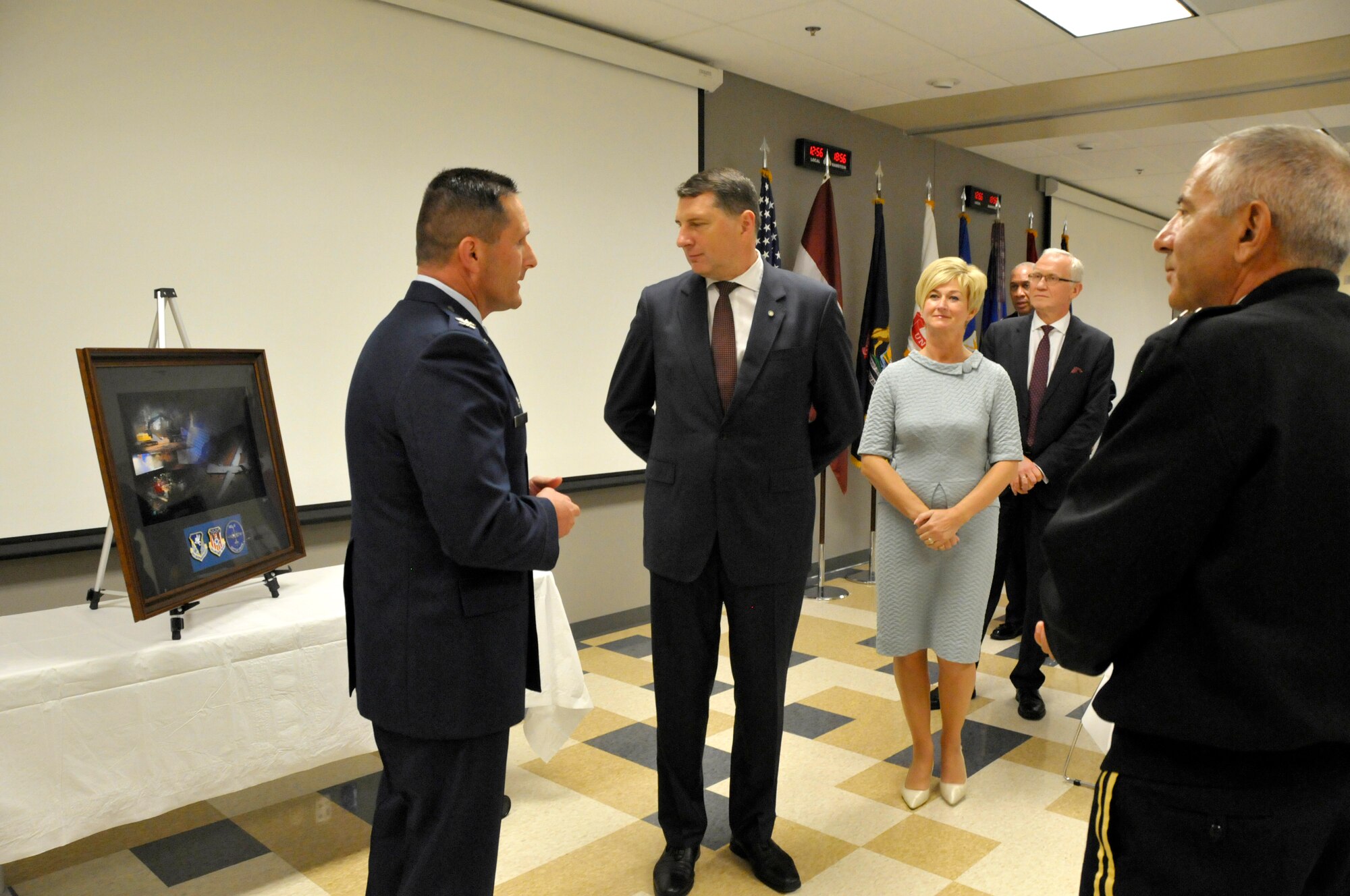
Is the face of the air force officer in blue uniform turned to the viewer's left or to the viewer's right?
to the viewer's right

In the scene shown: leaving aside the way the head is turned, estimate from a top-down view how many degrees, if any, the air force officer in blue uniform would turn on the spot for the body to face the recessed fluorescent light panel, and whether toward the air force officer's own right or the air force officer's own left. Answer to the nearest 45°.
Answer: approximately 45° to the air force officer's own left

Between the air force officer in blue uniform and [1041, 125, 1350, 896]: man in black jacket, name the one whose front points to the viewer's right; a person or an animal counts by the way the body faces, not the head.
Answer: the air force officer in blue uniform

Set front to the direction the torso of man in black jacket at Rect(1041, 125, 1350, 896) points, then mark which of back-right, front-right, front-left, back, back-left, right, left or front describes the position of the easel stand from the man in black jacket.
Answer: front-left

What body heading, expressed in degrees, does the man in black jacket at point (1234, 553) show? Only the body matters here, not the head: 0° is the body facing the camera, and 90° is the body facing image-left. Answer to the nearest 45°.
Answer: approximately 135°

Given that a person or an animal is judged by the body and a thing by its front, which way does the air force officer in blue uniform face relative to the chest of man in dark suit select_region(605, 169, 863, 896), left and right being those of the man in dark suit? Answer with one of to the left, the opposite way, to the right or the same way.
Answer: to the left

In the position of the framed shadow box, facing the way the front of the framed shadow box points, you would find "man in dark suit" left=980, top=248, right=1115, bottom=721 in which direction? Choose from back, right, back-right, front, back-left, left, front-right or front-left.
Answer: front-left

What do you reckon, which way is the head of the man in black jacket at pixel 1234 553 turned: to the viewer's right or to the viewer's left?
to the viewer's left

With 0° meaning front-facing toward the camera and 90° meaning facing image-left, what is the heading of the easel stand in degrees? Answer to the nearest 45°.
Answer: approximately 315°

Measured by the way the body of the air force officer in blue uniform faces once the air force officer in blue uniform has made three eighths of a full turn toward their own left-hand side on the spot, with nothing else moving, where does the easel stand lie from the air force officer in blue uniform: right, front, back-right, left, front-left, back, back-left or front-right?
front

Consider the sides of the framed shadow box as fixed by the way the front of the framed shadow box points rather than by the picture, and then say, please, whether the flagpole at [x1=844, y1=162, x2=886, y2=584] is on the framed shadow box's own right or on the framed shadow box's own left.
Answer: on the framed shadow box's own left
